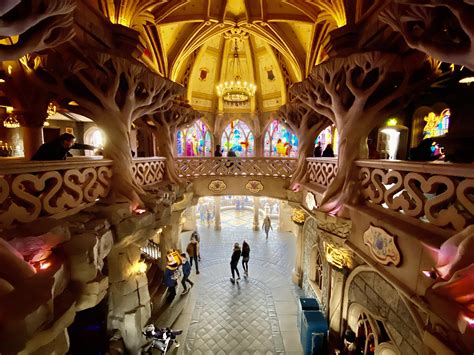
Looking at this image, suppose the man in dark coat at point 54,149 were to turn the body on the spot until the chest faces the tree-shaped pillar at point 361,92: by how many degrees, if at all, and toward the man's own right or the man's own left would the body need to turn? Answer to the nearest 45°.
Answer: approximately 45° to the man's own right

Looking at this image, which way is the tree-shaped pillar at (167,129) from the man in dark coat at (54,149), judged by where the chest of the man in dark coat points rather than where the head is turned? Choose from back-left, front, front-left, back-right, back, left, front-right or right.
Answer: front-left

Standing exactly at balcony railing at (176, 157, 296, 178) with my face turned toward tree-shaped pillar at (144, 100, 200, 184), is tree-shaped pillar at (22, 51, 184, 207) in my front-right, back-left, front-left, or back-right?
front-left

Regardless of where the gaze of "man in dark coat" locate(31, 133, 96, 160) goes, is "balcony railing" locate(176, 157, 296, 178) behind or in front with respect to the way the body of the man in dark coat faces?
in front

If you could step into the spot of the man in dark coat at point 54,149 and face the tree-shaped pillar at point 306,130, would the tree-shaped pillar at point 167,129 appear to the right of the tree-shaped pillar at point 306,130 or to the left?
left

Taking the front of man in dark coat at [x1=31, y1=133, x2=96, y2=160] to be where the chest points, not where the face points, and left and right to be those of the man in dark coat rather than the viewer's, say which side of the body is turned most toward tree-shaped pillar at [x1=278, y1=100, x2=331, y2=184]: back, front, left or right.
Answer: front

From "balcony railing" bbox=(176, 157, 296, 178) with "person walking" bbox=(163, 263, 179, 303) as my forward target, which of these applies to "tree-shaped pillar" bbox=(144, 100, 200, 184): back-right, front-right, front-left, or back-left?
front-right

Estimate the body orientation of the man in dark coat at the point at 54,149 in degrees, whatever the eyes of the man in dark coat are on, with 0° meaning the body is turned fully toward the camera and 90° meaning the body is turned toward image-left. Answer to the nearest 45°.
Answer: approximately 270°

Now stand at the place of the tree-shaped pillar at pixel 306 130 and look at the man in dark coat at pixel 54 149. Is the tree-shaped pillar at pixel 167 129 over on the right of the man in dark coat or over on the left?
right
